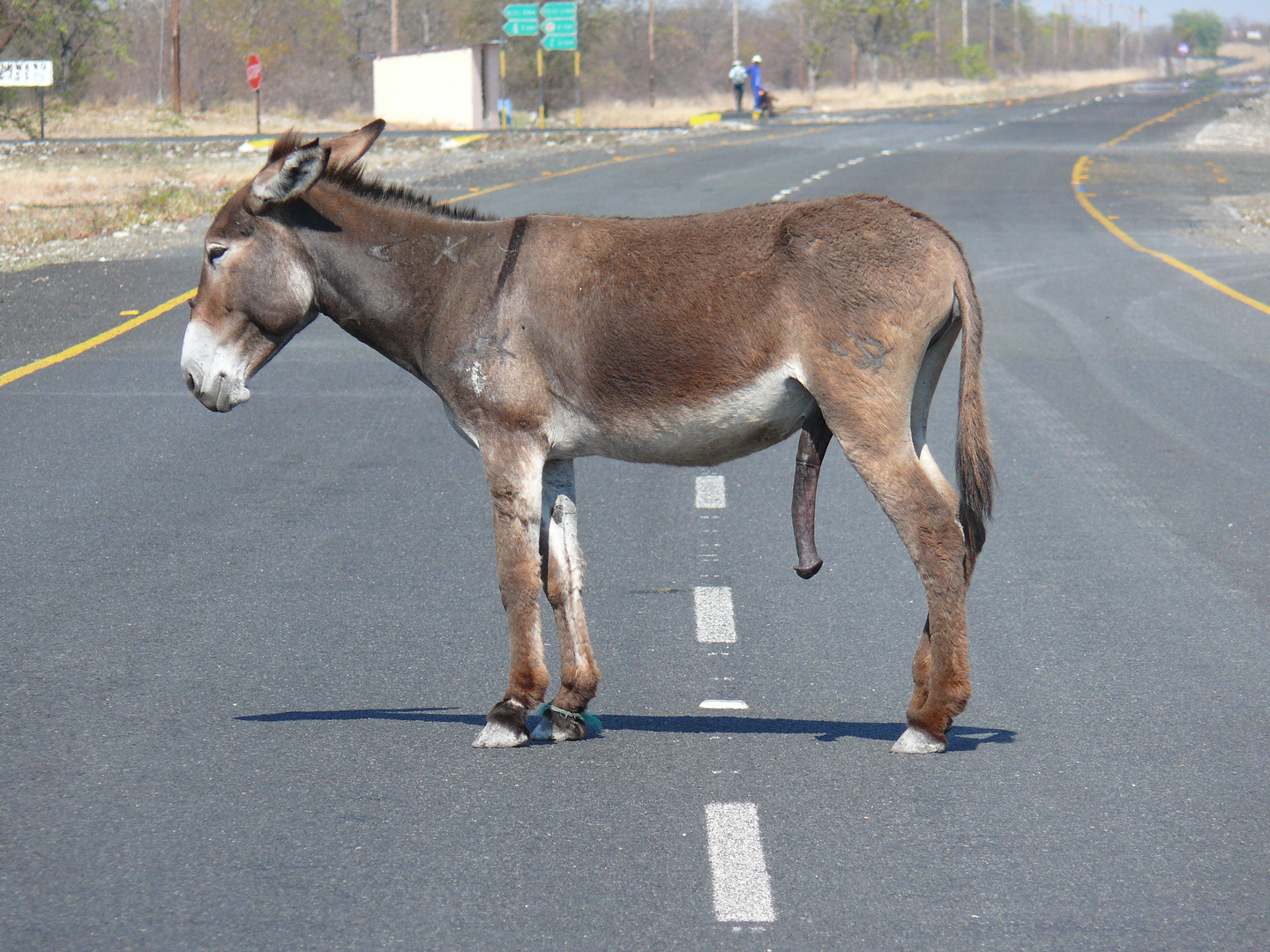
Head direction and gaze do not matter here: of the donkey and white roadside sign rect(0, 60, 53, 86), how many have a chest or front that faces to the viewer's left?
1

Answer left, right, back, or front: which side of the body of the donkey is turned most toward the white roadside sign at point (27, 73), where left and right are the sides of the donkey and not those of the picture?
right

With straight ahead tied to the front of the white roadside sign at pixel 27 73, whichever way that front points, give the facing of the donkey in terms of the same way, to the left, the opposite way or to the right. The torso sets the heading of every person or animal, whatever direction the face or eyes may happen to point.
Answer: to the right

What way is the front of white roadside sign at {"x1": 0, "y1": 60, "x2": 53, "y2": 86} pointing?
toward the camera

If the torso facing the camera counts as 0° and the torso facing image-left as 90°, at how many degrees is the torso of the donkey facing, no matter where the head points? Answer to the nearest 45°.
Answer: approximately 90°

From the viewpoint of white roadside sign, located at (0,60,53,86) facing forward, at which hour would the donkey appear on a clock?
The donkey is roughly at 12 o'clock from the white roadside sign.

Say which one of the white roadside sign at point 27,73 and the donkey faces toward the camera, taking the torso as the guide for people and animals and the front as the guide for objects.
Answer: the white roadside sign
